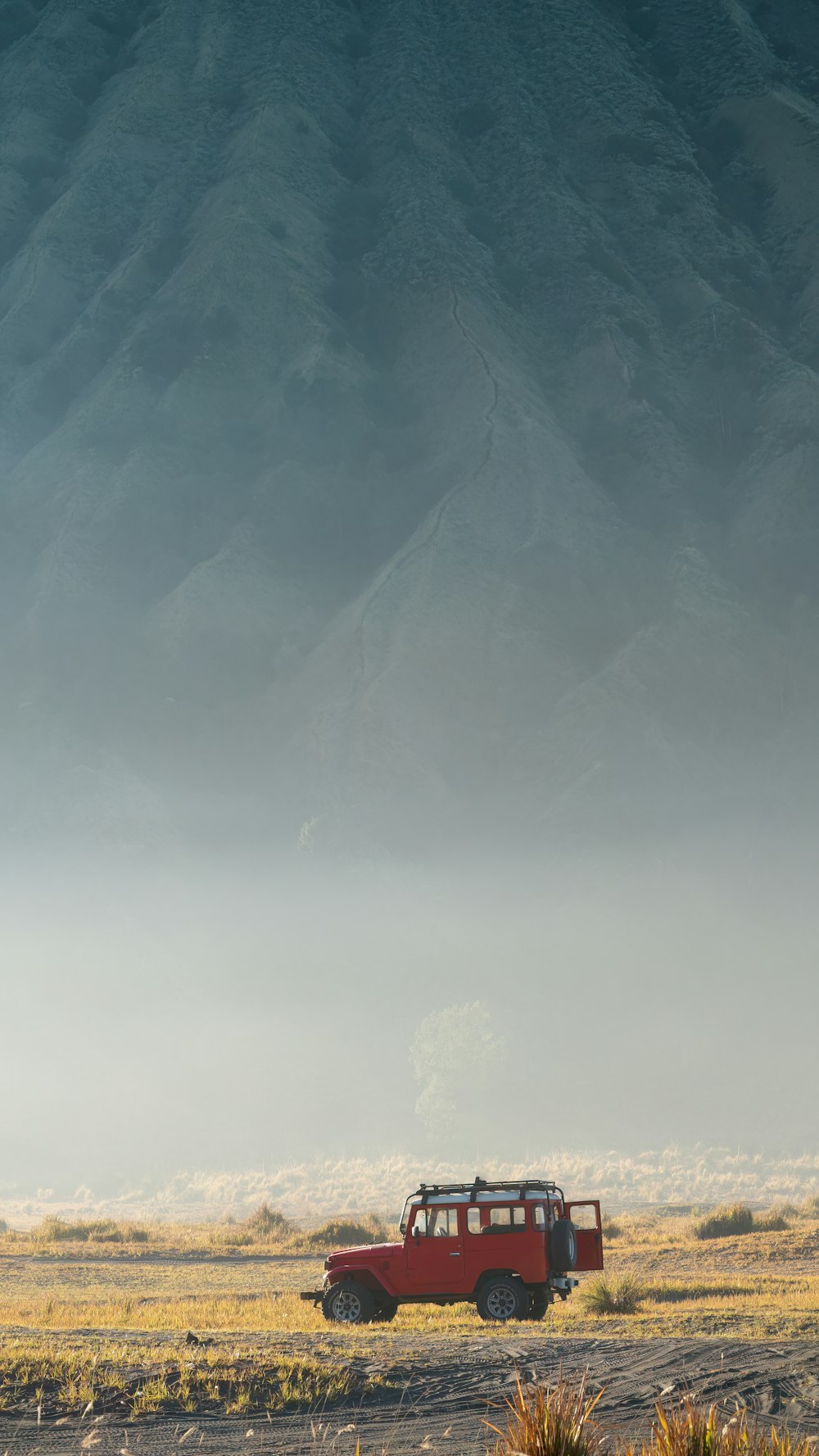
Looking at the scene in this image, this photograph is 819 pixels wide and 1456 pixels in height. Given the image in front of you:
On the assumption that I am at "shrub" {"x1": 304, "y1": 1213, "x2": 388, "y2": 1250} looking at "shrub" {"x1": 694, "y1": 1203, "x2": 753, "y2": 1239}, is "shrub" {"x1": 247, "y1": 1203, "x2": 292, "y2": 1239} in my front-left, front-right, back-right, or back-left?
back-left

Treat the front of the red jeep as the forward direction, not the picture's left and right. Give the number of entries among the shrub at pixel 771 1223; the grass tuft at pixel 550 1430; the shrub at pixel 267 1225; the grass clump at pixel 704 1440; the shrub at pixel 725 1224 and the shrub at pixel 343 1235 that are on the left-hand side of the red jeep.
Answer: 2

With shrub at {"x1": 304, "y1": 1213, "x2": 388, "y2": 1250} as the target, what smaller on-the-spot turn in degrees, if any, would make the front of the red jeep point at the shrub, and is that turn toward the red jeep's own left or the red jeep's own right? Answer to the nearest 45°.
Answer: approximately 90° to the red jeep's own right

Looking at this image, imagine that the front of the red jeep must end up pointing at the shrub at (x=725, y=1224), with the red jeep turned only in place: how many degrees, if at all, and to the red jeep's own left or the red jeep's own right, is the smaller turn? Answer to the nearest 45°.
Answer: approximately 90° to the red jeep's own right

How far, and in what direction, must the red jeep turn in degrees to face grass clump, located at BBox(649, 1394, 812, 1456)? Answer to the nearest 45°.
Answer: approximately 90° to its left

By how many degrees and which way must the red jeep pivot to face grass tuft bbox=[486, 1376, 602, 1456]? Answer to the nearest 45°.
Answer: approximately 90° to its left

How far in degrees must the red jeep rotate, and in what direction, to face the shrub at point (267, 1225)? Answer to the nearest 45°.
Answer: approximately 90° to its right

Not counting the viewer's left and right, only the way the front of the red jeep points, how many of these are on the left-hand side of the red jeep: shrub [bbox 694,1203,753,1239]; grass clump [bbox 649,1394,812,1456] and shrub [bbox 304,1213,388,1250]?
1

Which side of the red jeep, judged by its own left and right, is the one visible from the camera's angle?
left

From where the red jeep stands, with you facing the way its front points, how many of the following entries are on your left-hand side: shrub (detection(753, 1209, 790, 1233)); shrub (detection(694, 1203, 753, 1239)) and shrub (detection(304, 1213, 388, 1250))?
0

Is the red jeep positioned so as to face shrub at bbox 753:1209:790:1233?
no
